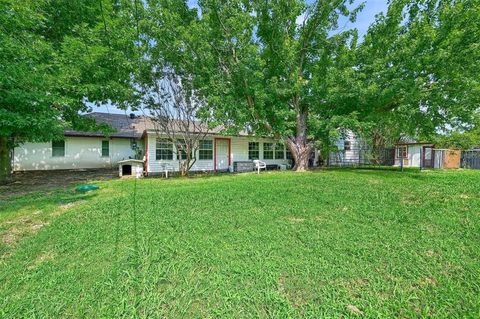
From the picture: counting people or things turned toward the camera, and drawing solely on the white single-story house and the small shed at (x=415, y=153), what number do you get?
2

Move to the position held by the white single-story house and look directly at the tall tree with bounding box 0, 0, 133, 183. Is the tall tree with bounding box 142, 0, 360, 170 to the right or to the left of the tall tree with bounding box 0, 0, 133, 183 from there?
left

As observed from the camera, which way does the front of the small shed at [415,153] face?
facing the viewer

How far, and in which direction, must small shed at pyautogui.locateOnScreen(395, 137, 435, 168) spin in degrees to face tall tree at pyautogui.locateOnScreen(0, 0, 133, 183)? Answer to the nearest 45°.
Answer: approximately 45° to its right

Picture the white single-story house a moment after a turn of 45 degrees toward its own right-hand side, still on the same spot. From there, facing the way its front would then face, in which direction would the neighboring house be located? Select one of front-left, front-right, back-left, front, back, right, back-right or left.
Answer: back-left

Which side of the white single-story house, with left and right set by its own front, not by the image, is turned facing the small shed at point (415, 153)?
left

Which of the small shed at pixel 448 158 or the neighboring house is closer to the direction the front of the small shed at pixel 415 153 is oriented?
the small shed
